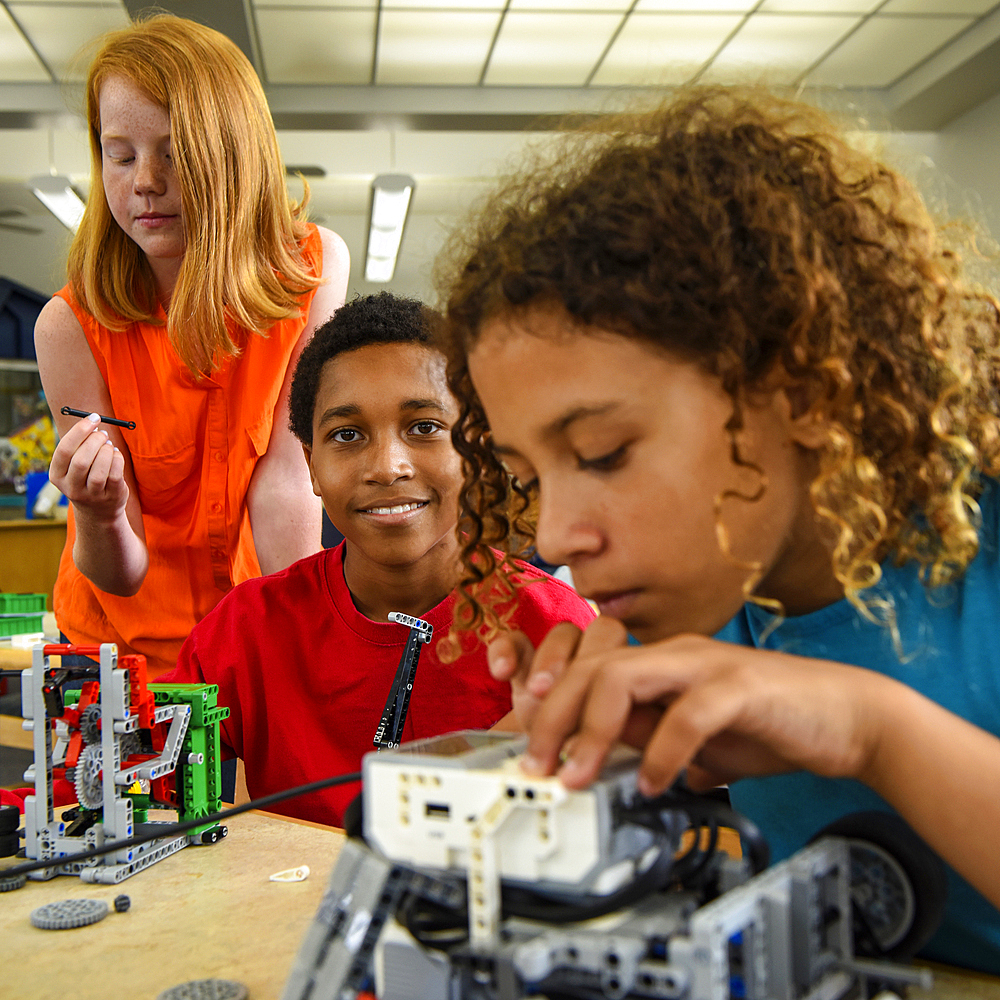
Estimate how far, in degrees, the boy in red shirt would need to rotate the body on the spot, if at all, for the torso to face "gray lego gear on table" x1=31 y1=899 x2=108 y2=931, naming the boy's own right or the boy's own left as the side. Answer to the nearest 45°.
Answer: approximately 45° to the boy's own right

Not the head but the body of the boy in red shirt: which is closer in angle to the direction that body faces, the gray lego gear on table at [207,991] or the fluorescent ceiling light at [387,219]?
the gray lego gear on table

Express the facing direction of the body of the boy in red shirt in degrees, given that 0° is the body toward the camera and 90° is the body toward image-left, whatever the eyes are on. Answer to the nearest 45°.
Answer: approximately 0°

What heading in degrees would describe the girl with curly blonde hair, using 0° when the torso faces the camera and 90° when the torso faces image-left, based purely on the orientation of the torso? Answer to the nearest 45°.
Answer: approximately 45°

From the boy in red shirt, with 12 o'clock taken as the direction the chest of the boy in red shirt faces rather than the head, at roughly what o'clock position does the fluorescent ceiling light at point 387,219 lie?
The fluorescent ceiling light is roughly at 6 o'clock from the boy in red shirt.

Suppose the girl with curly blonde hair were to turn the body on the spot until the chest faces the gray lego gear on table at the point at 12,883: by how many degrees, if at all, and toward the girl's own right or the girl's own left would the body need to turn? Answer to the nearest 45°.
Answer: approximately 45° to the girl's own right

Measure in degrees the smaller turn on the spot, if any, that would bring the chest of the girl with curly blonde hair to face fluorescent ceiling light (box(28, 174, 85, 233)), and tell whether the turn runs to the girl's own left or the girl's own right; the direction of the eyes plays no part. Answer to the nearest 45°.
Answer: approximately 90° to the girl's own right

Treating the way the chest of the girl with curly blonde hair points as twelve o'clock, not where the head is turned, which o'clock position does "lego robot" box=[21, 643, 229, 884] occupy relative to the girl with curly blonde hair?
The lego robot is roughly at 2 o'clock from the girl with curly blonde hair.

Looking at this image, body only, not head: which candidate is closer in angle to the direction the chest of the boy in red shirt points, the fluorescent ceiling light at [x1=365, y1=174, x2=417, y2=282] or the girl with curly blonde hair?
the girl with curly blonde hair
